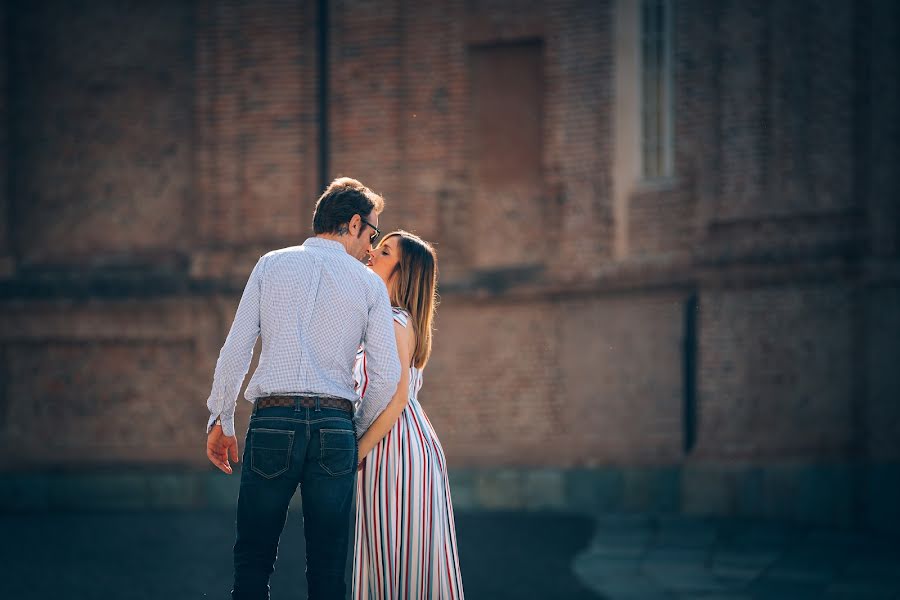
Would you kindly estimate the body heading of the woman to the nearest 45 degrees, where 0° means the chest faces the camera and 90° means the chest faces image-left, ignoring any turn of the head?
approximately 90°

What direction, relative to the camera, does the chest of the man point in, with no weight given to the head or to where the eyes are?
away from the camera

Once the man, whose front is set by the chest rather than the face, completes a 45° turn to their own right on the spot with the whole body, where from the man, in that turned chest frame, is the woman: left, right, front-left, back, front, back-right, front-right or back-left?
front

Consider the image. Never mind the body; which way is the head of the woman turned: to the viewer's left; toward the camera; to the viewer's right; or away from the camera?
to the viewer's left
